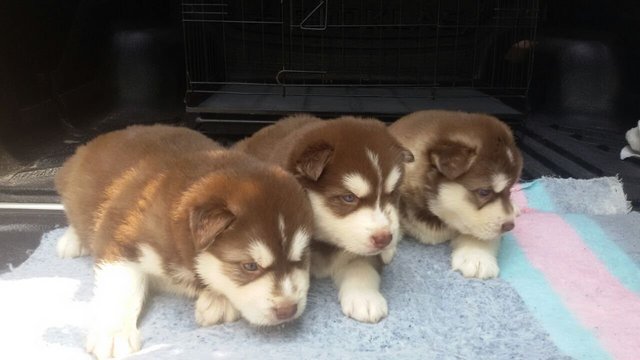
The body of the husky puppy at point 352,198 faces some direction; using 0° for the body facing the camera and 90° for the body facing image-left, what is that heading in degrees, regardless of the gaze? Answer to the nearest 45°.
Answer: approximately 315°

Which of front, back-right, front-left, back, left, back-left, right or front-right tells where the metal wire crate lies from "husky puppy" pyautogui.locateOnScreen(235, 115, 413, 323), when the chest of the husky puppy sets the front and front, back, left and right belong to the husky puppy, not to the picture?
back-left

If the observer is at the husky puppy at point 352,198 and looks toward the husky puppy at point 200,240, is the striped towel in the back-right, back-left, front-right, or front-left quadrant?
back-left

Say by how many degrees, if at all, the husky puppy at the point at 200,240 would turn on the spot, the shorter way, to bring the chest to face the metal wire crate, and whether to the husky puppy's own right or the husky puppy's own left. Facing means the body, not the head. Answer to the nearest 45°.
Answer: approximately 90° to the husky puppy's own left

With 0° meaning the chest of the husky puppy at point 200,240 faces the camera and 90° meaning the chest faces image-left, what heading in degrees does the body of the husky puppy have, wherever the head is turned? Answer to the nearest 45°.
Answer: approximately 315°

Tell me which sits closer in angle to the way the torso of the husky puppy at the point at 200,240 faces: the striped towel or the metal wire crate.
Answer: the striped towel

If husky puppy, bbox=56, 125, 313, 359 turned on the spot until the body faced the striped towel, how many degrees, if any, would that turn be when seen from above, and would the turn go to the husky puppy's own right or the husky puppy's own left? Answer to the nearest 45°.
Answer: approximately 45° to the husky puppy's own left
